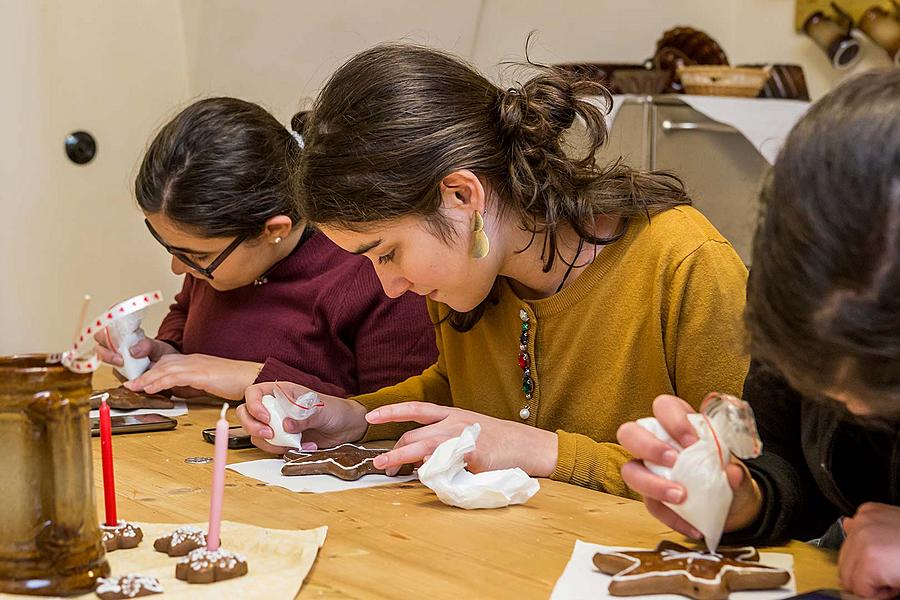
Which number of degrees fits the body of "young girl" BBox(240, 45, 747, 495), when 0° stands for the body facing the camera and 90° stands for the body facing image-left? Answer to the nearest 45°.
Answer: approximately 45°

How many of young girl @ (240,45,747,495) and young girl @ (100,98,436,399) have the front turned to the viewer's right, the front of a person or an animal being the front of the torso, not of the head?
0

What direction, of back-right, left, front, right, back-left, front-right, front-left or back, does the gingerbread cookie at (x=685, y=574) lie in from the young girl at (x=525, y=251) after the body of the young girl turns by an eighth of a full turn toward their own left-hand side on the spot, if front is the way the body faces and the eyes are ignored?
front

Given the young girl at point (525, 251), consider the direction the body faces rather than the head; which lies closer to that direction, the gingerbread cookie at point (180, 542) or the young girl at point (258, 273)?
the gingerbread cookie

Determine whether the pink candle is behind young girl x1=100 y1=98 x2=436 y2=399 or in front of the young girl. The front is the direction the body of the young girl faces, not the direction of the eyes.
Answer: in front

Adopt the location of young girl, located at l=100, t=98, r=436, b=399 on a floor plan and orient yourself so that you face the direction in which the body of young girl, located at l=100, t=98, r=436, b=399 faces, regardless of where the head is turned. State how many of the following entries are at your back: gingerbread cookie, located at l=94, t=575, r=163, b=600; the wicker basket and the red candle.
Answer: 1

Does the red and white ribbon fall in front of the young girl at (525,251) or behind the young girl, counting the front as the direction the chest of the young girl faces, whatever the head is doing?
in front

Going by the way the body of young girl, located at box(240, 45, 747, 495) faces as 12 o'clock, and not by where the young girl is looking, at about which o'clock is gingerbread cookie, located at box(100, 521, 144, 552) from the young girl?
The gingerbread cookie is roughly at 12 o'clock from the young girl.

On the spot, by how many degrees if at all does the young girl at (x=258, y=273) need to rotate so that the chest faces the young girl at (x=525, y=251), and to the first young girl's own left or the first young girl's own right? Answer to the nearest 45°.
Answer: approximately 90° to the first young girl's own left

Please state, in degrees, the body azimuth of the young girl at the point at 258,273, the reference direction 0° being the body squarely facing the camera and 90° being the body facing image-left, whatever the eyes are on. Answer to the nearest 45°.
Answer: approximately 45°
